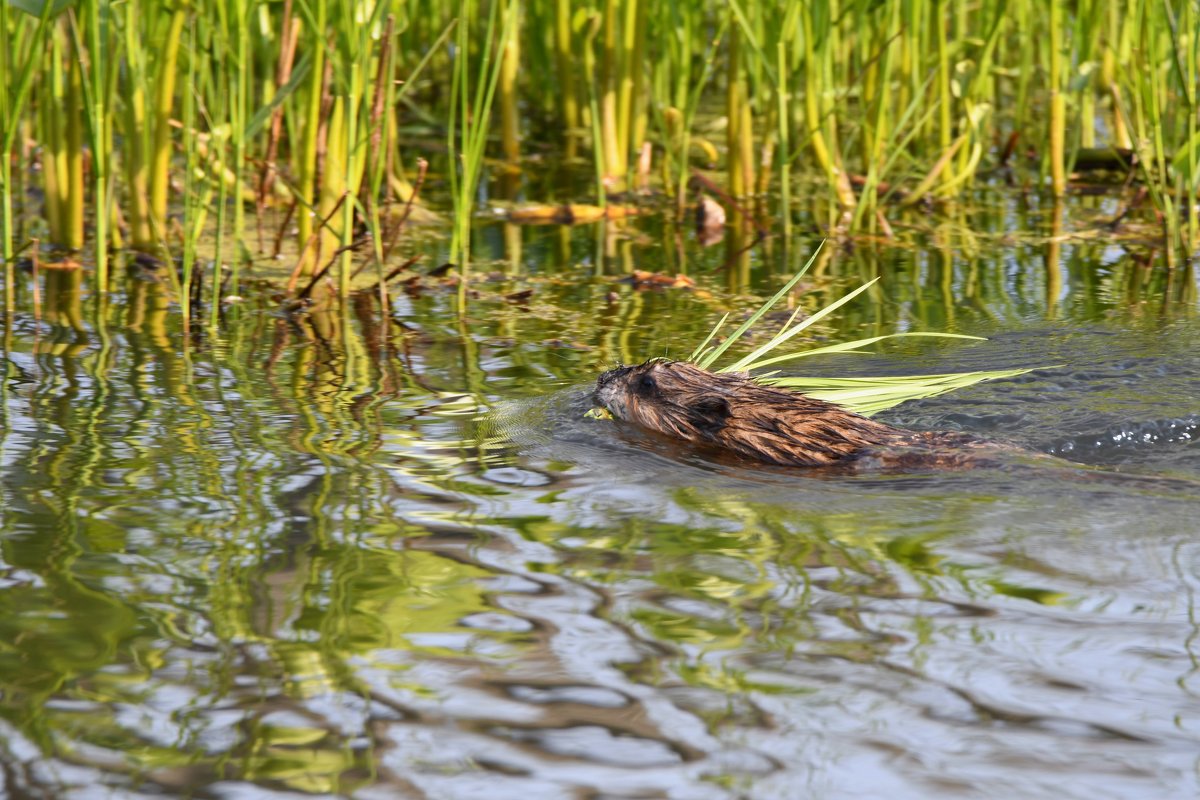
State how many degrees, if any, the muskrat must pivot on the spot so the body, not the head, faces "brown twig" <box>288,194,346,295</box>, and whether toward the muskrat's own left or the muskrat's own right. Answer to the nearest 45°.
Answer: approximately 45° to the muskrat's own right

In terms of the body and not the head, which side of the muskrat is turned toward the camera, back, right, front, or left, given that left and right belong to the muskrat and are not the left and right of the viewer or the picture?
left

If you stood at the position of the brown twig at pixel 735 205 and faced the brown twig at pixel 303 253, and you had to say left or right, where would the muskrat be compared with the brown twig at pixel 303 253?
left

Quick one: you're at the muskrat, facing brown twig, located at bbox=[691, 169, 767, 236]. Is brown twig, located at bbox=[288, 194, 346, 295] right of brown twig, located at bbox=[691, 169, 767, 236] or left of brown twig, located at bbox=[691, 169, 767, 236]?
left

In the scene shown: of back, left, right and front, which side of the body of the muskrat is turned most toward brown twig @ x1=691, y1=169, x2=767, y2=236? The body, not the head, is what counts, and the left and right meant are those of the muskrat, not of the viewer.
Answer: right
